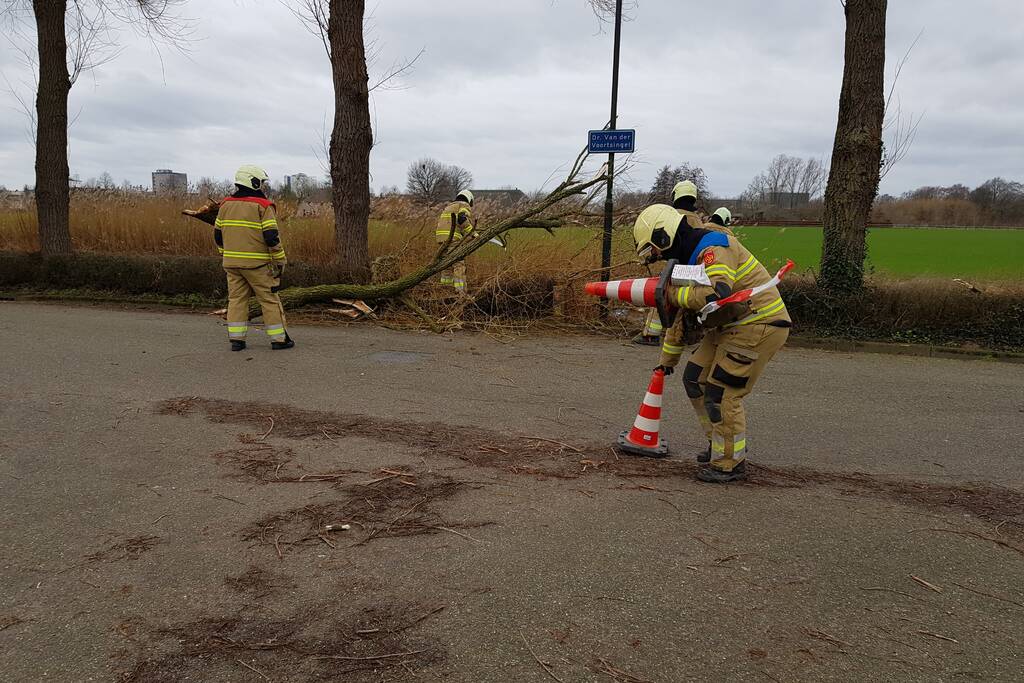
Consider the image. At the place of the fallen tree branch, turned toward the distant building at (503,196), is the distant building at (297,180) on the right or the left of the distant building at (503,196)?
left

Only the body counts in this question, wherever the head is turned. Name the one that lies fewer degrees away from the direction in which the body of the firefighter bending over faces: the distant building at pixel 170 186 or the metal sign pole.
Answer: the distant building

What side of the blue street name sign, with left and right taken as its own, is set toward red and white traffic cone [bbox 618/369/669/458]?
front

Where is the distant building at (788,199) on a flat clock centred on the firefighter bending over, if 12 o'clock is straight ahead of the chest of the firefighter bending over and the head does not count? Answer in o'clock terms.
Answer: The distant building is roughly at 3 o'clock from the firefighter bending over.

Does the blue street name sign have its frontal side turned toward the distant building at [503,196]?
no

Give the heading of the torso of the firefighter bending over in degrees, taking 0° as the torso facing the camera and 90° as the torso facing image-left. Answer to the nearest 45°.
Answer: approximately 90°

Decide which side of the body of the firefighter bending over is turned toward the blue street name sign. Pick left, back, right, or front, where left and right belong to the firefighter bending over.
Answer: right

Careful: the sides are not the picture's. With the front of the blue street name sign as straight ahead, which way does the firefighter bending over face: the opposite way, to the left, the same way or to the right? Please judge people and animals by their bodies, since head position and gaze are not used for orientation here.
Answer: to the right

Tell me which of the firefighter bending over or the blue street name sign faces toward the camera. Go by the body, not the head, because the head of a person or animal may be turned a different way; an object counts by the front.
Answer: the blue street name sign

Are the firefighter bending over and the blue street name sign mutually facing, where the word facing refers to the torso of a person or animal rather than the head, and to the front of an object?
no

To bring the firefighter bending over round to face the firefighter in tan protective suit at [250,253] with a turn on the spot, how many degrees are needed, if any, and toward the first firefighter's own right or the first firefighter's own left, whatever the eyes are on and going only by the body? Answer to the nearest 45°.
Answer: approximately 45° to the first firefighter's own right

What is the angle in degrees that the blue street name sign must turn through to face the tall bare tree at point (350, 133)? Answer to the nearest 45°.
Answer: approximately 90° to its right

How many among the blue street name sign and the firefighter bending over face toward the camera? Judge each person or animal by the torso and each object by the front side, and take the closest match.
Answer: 1

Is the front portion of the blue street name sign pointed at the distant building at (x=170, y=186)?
no

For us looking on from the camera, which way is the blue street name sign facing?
facing the viewer

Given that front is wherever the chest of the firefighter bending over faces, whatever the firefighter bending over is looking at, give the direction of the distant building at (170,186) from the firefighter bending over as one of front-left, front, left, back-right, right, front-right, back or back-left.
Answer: front-right

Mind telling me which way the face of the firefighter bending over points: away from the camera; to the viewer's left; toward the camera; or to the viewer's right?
to the viewer's left

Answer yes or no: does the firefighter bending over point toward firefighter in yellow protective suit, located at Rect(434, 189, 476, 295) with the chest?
no

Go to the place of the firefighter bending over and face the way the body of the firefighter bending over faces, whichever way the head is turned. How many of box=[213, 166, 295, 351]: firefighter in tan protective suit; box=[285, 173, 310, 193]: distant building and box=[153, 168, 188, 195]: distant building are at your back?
0
